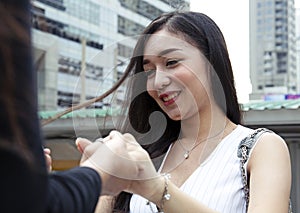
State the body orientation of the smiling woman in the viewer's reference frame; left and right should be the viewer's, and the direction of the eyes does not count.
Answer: facing the viewer and to the left of the viewer

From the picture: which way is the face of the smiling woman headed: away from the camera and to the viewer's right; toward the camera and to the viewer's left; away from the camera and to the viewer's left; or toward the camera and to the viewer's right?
toward the camera and to the viewer's left

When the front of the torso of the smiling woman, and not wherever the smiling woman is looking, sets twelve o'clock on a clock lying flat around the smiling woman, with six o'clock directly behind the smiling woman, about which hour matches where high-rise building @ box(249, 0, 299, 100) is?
The high-rise building is roughly at 5 o'clock from the smiling woman.

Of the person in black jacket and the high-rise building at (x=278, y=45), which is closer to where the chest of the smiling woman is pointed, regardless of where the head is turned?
the person in black jacket
